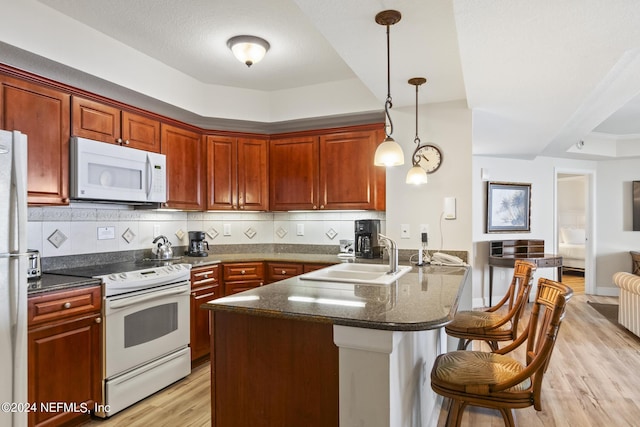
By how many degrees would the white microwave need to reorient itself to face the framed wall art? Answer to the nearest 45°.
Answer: approximately 45° to its left

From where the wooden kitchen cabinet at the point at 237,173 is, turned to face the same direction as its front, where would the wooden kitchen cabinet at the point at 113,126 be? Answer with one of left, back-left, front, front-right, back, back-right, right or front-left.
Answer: front-right

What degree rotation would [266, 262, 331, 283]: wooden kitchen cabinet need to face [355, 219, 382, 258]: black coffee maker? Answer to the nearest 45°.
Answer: approximately 90° to its left

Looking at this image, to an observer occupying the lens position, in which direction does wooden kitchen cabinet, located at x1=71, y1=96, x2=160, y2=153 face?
facing the viewer and to the right of the viewer

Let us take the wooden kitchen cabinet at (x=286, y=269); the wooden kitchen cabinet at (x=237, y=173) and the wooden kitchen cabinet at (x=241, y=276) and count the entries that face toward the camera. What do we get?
3

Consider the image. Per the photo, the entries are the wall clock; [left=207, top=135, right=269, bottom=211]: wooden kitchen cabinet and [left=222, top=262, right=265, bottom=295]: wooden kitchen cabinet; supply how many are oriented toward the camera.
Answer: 3

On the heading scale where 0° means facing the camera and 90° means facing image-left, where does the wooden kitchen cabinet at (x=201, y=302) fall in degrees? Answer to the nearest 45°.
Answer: approximately 315°

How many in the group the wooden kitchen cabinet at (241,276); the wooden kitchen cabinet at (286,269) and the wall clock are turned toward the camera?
3

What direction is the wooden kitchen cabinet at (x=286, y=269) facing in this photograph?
toward the camera

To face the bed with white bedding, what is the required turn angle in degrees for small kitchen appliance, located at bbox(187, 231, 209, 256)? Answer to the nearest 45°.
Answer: approximately 45° to its left
